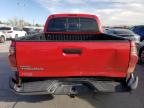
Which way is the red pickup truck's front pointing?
away from the camera
